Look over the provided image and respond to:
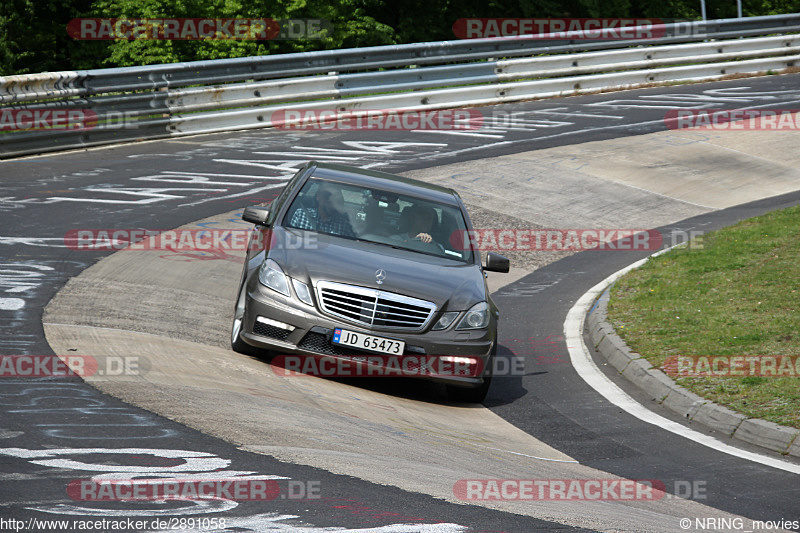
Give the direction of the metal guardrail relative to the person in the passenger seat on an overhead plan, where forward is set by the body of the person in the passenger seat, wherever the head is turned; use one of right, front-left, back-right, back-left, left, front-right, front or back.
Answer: back

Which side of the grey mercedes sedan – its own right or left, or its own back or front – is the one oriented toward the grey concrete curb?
left

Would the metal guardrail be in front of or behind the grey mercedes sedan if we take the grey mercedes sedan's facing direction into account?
behind

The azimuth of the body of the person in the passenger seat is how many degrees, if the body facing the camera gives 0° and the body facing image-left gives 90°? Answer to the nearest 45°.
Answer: approximately 0°

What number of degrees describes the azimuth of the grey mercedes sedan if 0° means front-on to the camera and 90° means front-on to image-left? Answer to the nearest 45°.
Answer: approximately 0°
